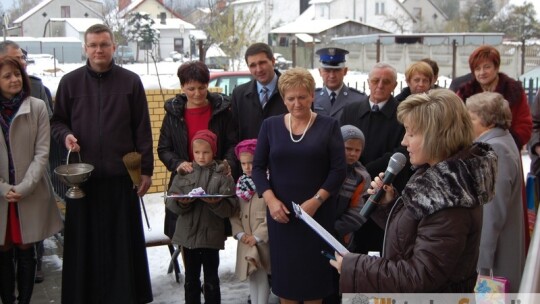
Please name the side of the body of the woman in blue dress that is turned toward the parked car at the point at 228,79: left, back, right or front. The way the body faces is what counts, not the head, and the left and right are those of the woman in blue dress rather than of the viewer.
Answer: back

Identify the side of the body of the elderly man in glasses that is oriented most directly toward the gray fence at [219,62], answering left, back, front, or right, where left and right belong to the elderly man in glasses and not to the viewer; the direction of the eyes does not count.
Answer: back

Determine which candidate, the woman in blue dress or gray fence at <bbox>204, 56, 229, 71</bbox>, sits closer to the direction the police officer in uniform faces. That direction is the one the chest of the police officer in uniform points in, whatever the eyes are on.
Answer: the woman in blue dress

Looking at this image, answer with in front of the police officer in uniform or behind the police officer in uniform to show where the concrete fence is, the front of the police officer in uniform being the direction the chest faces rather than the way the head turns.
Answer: behind

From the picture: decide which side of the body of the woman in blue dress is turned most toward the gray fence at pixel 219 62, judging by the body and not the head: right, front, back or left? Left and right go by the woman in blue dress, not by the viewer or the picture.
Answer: back

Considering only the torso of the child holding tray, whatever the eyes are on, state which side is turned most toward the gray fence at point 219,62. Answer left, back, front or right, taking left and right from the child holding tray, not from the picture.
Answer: back

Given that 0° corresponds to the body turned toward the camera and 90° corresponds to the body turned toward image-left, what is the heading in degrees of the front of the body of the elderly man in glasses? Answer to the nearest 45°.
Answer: approximately 0°

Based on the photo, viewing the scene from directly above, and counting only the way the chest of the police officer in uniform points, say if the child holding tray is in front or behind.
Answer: in front
